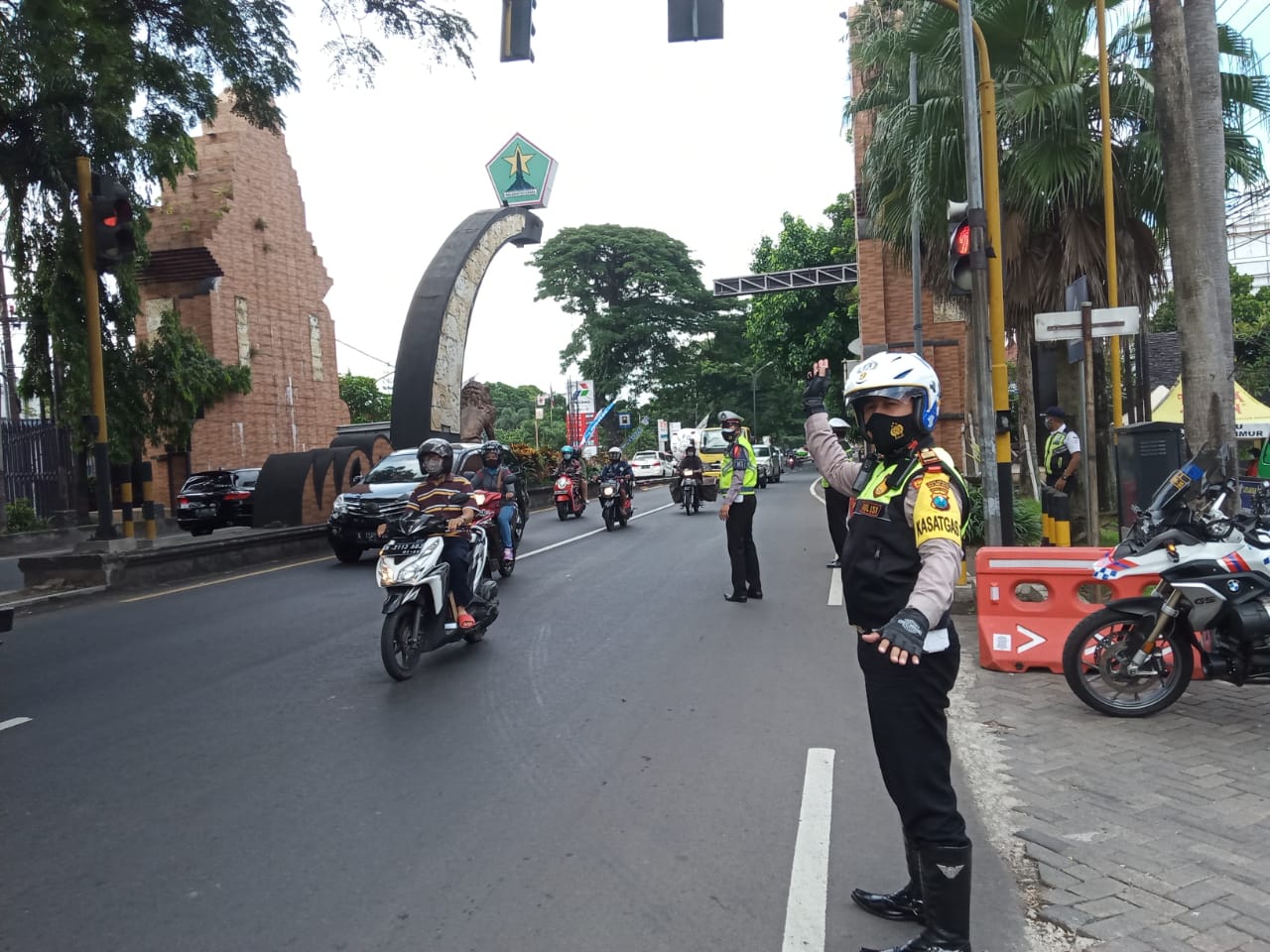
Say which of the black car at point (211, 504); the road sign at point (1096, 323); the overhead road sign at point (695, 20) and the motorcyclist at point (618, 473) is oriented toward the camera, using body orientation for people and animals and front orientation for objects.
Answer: the motorcyclist

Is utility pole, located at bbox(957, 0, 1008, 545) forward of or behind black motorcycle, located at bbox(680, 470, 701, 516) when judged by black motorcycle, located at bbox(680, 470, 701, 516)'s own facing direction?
forward

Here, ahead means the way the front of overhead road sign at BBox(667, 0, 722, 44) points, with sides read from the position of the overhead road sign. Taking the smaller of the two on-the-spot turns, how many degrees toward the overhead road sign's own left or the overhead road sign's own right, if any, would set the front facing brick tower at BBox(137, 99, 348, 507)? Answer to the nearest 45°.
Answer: approximately 45° to the overhead road sign's own left

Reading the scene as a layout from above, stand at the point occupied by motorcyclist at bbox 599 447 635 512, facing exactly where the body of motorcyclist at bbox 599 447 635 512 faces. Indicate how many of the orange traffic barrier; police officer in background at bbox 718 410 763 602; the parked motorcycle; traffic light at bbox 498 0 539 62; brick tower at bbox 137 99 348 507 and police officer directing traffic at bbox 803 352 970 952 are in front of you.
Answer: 5

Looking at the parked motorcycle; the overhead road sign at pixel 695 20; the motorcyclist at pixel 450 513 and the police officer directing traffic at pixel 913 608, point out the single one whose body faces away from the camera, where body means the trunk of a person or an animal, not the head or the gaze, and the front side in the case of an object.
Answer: the overhead road sign

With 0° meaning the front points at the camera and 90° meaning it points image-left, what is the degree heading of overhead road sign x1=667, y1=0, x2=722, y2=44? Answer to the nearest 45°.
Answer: approximately 180°

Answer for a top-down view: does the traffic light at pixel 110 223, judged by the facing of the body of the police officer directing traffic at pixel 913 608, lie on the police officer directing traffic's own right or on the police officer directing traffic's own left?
on the police officer directing traffic's own right

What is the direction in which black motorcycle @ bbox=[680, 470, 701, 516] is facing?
toward the camera

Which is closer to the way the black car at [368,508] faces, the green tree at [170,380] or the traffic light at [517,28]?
the traffic light

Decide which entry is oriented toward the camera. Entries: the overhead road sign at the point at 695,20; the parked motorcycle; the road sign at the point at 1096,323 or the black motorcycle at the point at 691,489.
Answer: the black motorcycle

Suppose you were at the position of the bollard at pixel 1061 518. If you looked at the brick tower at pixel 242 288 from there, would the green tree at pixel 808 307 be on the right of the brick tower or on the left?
right

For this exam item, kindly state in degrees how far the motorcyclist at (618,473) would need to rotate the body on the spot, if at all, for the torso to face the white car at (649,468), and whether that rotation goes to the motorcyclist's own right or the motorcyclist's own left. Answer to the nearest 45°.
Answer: approximately 180°

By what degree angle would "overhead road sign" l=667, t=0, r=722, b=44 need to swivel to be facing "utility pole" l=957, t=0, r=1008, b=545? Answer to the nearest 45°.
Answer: approximately 45° to its right

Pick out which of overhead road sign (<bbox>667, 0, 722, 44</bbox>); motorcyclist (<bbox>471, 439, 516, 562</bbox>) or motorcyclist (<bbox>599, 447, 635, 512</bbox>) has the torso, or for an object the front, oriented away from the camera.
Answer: the overhead road sign

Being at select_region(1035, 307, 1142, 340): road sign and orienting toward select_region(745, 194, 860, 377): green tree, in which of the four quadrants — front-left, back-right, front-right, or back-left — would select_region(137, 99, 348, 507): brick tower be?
front-left
